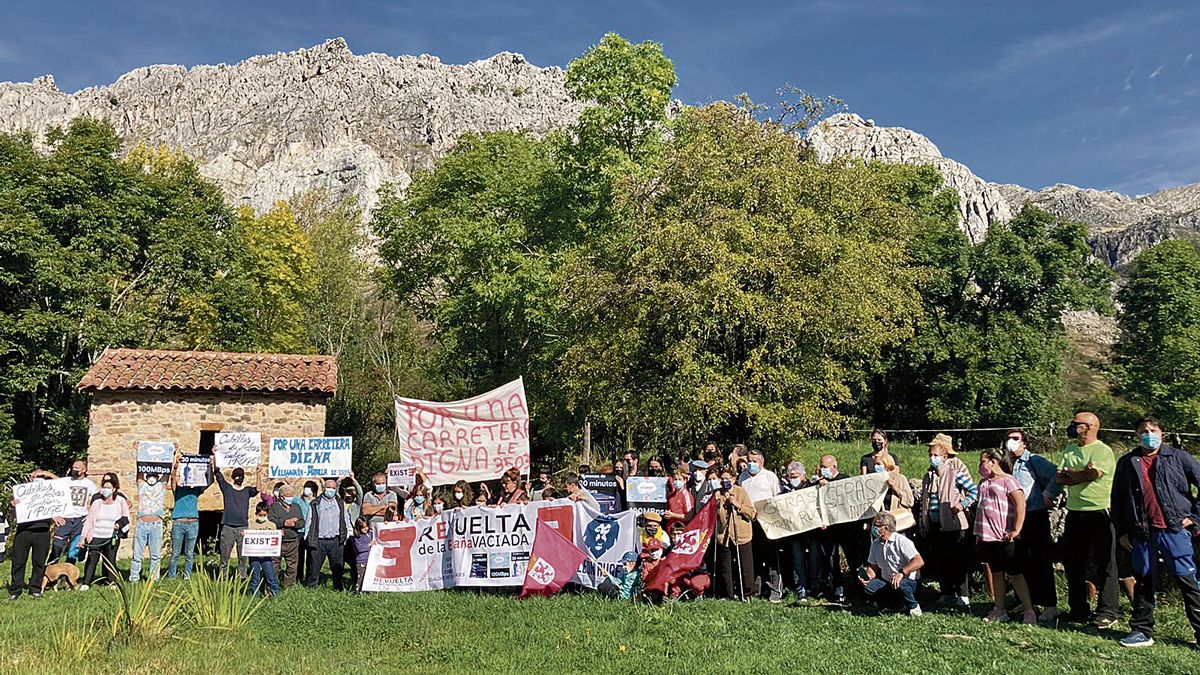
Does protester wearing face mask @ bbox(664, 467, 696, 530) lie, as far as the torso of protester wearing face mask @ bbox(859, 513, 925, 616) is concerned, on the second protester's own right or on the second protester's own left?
on the second protester's own right

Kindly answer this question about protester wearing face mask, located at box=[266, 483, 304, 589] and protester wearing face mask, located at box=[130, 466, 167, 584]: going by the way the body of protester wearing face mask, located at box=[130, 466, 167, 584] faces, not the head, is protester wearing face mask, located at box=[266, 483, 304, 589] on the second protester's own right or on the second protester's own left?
on the second protester's own left

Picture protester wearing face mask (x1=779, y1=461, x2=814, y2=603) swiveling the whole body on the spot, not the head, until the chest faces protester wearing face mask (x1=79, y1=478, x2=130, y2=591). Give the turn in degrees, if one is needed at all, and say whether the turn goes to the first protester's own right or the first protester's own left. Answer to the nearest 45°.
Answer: approximately 90° to the first protester's own right

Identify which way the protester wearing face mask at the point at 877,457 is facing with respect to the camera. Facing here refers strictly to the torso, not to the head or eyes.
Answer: toward the camera

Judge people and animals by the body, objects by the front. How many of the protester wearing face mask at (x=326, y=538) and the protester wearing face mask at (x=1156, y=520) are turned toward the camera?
2

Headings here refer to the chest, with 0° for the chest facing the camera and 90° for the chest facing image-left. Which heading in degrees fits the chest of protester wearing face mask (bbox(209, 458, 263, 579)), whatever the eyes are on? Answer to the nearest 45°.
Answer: approximately 0°

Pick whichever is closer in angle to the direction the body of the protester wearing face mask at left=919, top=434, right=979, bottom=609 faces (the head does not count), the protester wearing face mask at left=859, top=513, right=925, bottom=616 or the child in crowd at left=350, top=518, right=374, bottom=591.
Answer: the protester wearing face mask

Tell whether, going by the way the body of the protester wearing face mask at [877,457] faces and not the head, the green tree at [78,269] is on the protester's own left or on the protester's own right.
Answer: on the protester's own right
